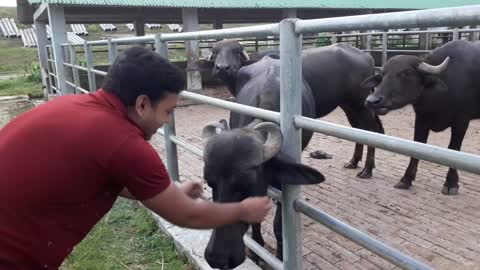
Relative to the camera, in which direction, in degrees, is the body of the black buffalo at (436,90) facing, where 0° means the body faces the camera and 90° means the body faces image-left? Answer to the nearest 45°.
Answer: approximately 45°

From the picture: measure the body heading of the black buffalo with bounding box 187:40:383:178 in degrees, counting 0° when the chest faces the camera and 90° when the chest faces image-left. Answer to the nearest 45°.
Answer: approximately 90°

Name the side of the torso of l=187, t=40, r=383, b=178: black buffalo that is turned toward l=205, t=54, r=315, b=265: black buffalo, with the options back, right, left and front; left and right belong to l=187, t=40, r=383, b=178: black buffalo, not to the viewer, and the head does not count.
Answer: left

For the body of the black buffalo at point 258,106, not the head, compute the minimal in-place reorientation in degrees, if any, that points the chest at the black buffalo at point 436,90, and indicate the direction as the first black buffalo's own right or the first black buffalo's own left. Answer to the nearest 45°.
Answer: approximately 180°

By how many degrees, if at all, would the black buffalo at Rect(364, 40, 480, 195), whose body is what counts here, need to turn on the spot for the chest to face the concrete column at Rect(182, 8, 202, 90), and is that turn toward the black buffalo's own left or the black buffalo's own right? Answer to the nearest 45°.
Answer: approximately 90° to the black buffalo's own right

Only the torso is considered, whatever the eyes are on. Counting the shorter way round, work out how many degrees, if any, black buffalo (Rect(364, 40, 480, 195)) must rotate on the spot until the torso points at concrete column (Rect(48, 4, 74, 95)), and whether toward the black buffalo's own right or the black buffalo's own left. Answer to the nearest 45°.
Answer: approximately 45° to the black buffalo's own right

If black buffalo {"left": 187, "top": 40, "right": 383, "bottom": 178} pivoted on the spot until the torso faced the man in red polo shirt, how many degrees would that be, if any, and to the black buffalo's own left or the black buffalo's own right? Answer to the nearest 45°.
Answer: approximately 90° to the black buffalo's own left

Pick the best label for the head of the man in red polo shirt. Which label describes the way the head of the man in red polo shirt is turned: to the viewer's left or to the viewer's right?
to the viewer's right

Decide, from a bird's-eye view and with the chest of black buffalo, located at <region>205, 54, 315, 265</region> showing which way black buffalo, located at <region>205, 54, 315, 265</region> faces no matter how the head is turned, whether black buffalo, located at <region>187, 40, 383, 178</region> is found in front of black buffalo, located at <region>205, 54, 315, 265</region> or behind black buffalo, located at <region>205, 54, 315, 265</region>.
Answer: behind
